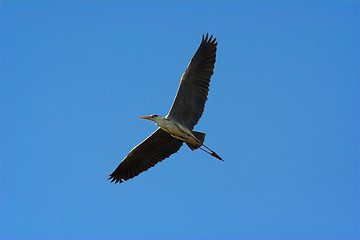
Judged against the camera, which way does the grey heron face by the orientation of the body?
to the viewer's left
